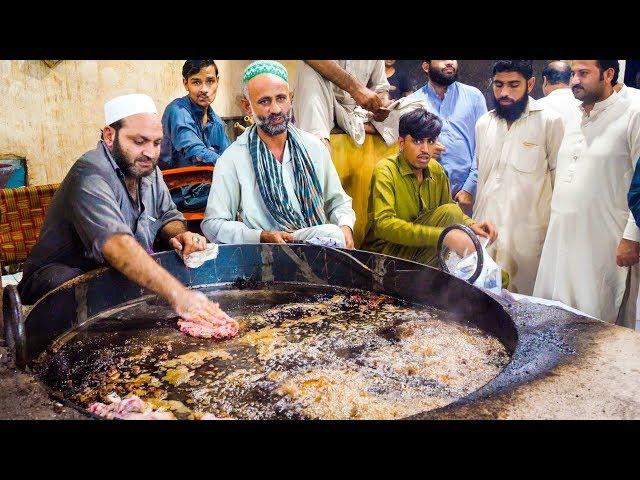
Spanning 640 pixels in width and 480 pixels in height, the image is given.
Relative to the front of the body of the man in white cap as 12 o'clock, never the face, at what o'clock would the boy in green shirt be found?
The boy in green shirt is roughly at 10 o'clock from the man in white cap.

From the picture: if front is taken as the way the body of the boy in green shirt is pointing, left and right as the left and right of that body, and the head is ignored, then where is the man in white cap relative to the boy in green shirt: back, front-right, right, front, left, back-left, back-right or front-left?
right

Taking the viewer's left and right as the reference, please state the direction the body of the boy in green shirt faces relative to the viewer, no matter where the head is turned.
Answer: facing the viewer and to the right of the viewer

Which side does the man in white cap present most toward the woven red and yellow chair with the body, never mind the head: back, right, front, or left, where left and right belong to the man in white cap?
back

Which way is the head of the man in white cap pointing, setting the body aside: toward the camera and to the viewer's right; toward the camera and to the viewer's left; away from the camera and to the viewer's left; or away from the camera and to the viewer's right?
toward the camera and to the viewer's right

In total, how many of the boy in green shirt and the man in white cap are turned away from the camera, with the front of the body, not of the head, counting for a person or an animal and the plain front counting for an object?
0

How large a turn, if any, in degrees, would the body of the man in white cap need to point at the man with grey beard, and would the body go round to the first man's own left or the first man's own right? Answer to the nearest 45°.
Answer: approximately 90° to the first man's own left
